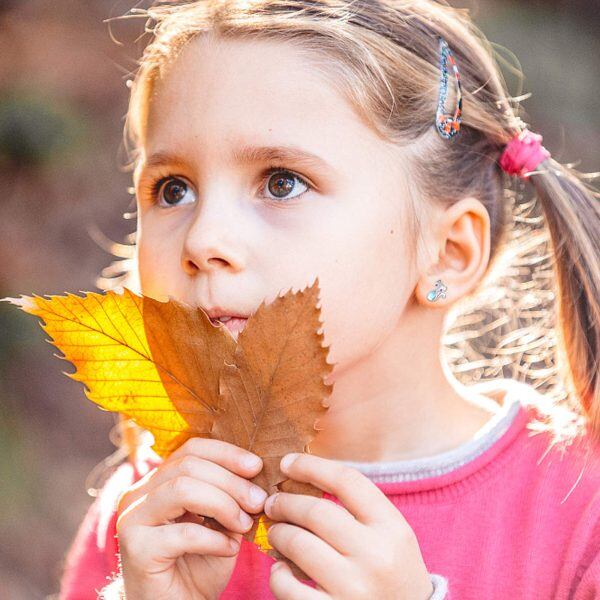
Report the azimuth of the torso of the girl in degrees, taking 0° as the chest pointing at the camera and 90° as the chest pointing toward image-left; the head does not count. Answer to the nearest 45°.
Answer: approximately 45°
